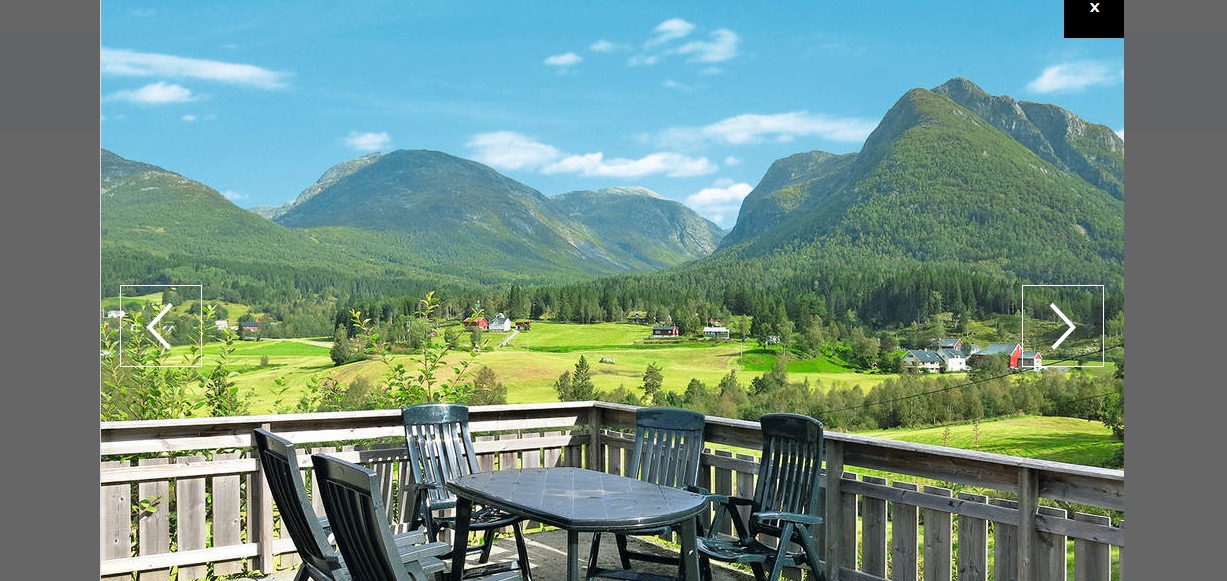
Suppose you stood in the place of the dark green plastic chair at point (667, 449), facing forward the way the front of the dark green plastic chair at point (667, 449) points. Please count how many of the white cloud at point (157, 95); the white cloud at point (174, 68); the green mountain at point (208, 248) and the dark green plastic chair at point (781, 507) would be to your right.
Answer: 3

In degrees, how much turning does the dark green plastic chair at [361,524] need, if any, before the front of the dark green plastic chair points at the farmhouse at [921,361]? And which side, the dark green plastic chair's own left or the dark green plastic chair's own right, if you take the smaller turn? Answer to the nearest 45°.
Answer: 0° — it already faces it

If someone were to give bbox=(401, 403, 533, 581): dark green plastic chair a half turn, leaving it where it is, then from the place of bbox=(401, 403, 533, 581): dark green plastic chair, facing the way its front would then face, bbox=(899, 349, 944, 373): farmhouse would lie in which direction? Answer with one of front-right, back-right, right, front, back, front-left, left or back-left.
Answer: right

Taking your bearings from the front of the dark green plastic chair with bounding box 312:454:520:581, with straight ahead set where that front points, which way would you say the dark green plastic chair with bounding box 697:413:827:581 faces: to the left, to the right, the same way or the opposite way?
the opposite way

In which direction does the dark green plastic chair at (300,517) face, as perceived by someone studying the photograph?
facing away from the viewer and to the right of the viewer

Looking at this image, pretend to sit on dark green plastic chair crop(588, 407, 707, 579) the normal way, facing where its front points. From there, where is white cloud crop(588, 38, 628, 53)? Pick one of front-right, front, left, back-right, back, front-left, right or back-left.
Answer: back-right

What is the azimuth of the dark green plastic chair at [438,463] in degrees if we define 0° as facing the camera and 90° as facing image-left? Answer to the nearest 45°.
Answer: approximately 315°

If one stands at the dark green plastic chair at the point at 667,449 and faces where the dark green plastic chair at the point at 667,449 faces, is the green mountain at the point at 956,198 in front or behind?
behind

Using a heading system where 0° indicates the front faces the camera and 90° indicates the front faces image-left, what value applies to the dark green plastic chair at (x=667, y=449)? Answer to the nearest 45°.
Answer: approximately 45°

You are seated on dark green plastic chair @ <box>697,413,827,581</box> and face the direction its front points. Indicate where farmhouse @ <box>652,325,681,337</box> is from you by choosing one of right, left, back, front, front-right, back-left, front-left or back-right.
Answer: back-right

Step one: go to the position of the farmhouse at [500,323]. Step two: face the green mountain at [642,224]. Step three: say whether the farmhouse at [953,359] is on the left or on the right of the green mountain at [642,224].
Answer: right

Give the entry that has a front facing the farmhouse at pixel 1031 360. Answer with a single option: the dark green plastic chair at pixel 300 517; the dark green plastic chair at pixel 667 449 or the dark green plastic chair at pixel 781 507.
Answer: the dark green plastic chair at pixel 300 517

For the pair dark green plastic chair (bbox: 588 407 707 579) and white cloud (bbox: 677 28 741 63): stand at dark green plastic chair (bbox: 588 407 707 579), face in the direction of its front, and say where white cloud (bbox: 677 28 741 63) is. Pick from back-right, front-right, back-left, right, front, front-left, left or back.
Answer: back-right

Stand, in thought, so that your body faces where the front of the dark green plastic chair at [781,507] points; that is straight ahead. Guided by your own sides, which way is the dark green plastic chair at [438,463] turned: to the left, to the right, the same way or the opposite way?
to the left
